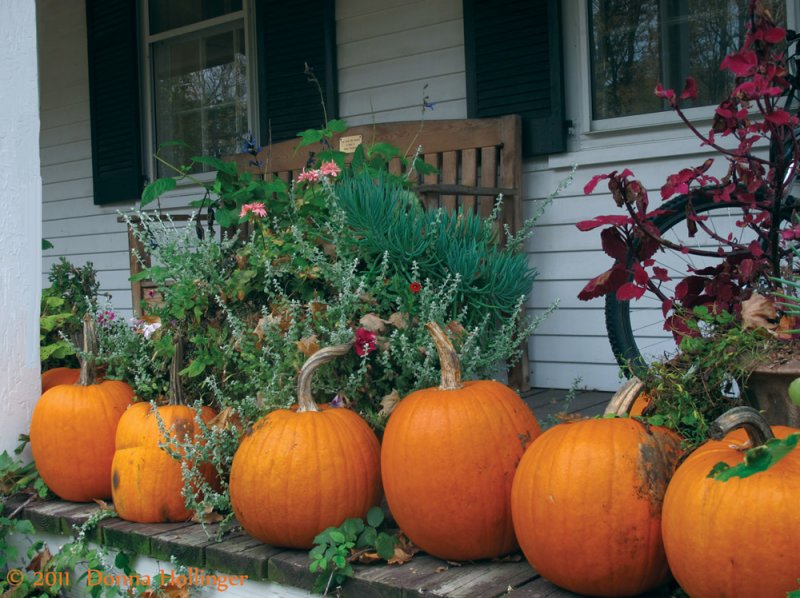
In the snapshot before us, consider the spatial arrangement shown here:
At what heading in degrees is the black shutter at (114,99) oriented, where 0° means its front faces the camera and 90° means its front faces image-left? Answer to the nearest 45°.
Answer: approximately 0°

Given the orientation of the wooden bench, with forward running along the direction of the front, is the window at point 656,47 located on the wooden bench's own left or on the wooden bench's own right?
on the wooden bench's own left

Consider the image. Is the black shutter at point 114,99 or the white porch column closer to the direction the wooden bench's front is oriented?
the white porch column

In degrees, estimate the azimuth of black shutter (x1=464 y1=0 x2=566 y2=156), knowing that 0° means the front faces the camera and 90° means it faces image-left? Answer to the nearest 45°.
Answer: approximately 0°

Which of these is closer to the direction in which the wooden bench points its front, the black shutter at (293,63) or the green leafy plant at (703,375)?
the green leafy plant

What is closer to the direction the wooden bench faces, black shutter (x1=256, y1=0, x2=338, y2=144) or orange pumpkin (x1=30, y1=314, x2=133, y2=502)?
the orange pumpkin

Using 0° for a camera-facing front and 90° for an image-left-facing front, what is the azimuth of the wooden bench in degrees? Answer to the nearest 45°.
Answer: approximately 45°

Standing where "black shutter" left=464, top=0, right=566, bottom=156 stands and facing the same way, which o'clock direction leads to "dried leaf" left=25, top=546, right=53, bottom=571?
The dried leaf is roughly at 1 o'clock from the black shutter.

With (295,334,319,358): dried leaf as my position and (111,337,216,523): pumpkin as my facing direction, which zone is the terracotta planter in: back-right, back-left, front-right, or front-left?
back-left
